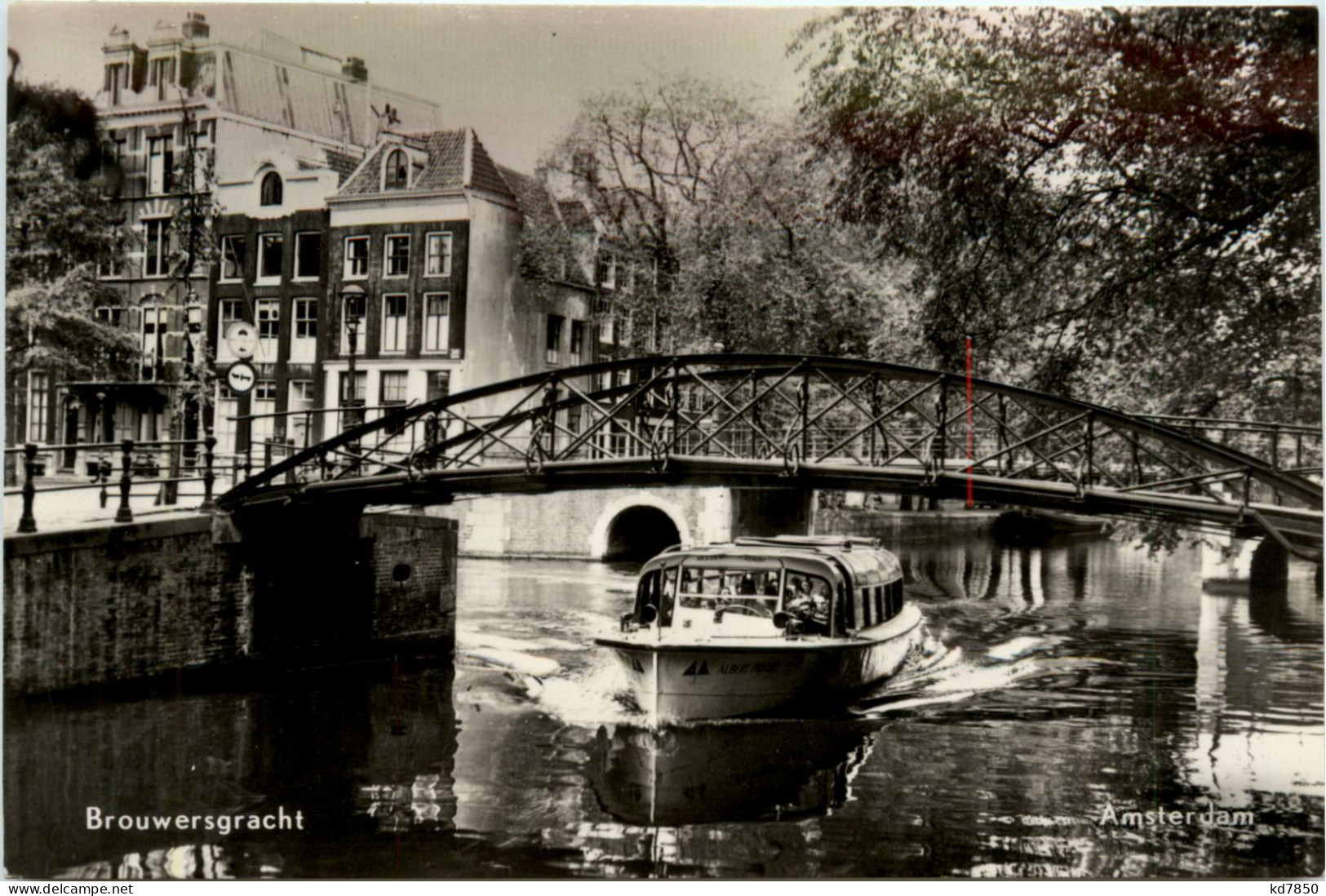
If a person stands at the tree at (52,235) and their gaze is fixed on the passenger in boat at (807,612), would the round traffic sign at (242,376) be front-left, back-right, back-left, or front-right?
front-left

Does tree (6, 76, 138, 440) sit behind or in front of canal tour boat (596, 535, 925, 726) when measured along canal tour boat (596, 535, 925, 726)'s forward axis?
behind

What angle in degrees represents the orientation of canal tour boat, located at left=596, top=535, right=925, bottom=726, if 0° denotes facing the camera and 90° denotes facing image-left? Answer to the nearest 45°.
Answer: approximately 45°

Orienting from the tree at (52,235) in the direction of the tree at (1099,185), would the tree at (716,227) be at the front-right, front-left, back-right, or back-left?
front-left
